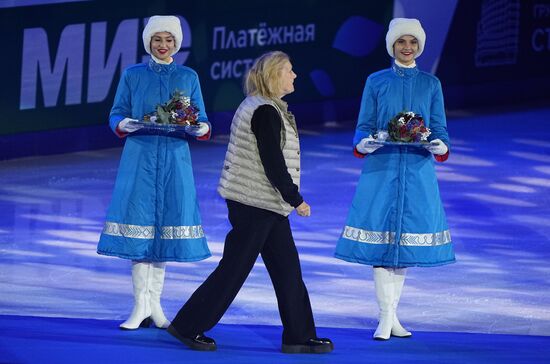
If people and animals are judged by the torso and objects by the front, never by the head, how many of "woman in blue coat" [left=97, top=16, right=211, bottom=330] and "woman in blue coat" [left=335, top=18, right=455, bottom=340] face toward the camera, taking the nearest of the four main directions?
2

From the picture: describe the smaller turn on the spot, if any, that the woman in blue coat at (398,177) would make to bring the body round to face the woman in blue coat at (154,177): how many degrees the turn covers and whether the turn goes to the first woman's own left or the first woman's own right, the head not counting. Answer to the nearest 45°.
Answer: approximately 90° to the first woman's own right

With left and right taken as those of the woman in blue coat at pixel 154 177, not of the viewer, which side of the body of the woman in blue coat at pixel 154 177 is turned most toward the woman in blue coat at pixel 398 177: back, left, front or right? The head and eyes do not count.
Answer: left

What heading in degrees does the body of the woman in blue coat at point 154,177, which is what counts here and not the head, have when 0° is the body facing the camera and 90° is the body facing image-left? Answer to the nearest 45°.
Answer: approximately 0°

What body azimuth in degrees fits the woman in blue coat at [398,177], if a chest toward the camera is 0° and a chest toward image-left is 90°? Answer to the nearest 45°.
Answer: approximately 0°
